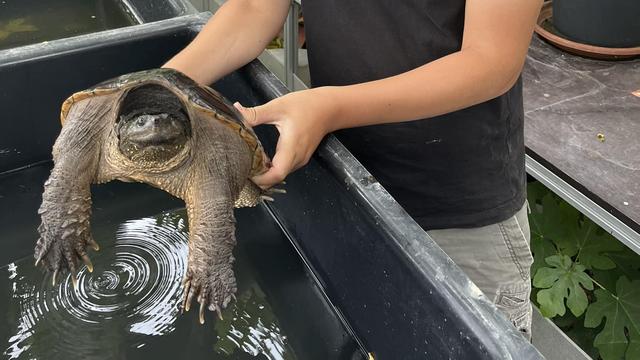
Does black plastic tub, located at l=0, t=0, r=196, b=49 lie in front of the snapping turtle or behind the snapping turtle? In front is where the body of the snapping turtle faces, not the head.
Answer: behind

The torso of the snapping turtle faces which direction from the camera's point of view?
toward the camera
